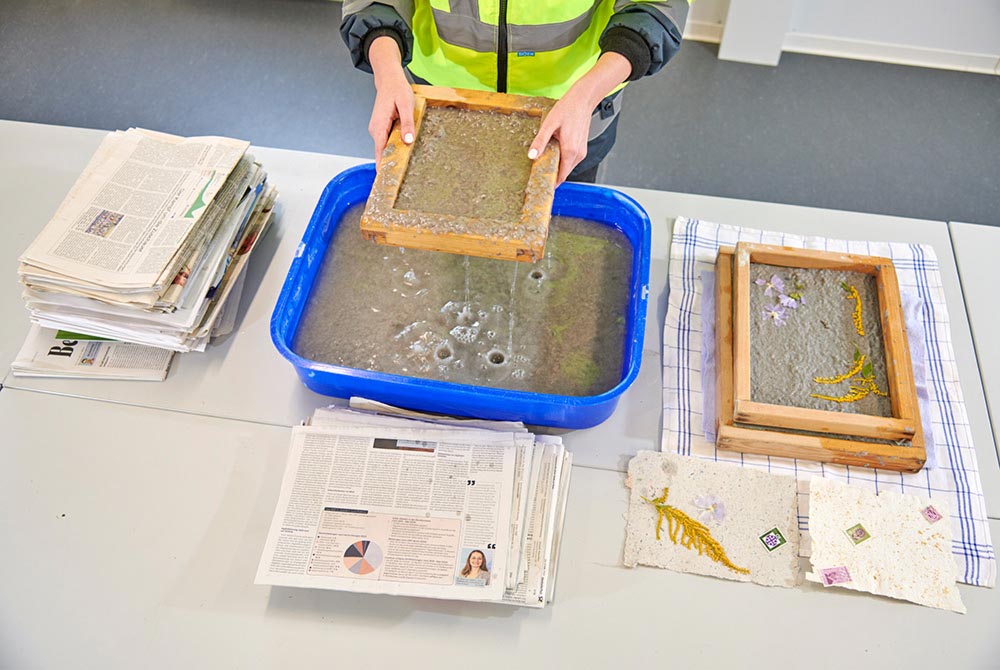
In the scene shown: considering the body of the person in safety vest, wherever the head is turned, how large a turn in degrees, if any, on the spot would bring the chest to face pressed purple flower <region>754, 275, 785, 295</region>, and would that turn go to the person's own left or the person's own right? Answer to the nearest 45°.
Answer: approximately 90° to the person's own left

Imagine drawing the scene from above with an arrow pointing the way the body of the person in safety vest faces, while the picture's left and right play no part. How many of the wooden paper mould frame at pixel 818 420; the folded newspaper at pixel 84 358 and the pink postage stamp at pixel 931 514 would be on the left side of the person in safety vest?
2

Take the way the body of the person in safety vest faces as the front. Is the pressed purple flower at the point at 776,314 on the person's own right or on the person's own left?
on the person's own left

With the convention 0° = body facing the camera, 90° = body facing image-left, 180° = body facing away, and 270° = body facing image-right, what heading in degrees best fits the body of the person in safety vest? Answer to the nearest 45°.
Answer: approximately 0°

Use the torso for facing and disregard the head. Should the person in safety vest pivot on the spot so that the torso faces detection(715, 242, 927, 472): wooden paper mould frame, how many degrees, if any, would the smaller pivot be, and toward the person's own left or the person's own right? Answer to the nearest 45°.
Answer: approximately 90° to the person's own left
